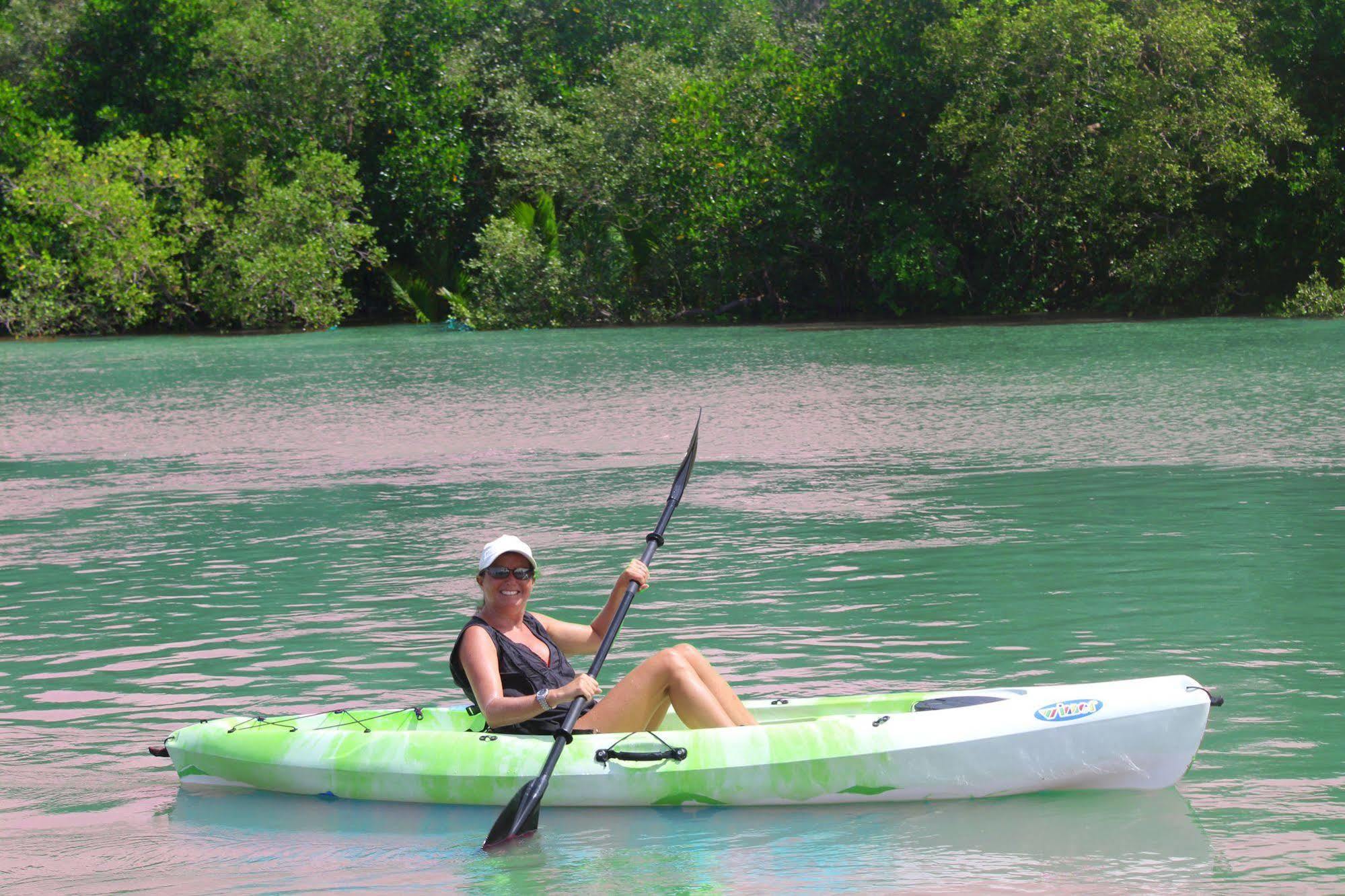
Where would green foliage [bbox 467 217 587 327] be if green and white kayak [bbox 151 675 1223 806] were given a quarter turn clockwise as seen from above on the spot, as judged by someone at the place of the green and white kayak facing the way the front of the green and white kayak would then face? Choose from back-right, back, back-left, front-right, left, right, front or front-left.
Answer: back

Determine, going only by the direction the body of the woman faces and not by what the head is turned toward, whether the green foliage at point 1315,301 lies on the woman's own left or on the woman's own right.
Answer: on the woman's own left

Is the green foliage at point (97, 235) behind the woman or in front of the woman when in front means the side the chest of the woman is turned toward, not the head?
behind

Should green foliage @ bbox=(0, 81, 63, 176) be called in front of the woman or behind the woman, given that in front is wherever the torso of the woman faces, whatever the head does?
behind

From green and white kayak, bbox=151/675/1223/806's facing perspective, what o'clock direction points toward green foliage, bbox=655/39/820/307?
The green foliage is roughly at 9 o'clock from the green and white kayak.

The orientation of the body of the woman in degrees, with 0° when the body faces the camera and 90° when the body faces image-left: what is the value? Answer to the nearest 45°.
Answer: approximately 315°

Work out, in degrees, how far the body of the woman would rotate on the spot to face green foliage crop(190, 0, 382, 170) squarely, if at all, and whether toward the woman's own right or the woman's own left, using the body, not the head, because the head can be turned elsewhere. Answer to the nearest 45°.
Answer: approximately 135° to the woman's own left

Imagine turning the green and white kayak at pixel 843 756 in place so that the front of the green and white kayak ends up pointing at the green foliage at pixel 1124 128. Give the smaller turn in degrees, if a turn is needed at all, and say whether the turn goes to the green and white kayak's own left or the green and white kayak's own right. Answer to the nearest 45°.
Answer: approximately 90° to the green and white kayak's own left

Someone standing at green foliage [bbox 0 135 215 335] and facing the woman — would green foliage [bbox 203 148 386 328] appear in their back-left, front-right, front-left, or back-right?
front-left

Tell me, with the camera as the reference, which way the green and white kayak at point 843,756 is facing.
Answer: facing to the right of the viewer

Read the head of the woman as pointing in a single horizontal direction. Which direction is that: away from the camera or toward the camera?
toward the camera

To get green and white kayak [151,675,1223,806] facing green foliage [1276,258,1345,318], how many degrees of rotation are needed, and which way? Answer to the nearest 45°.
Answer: approximately 45° to its left

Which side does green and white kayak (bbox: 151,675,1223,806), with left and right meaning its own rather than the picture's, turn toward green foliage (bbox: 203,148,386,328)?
left
